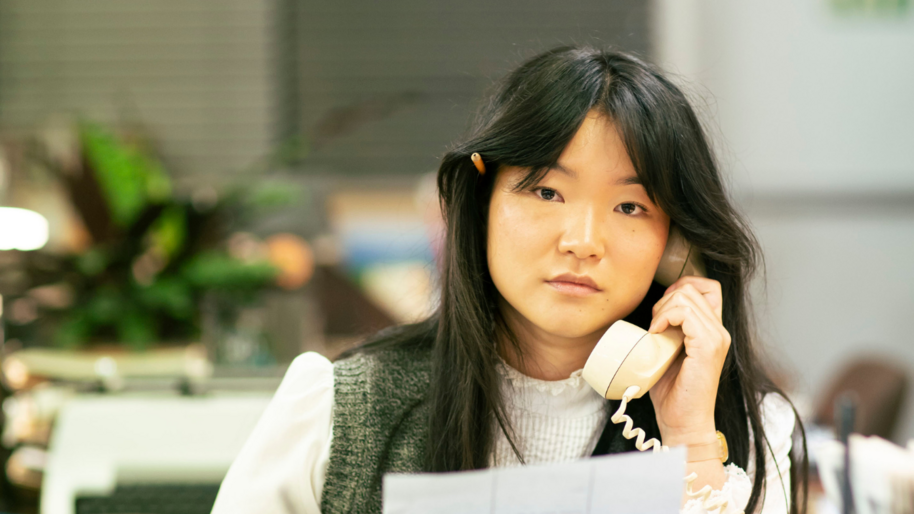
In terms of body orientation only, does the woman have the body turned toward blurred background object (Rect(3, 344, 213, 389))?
no

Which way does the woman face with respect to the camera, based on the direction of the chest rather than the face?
toward the camera

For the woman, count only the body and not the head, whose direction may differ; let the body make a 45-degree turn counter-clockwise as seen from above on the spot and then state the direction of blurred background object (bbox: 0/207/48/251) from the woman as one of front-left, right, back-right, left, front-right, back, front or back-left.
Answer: back

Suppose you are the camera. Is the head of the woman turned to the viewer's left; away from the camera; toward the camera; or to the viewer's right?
toward the camera

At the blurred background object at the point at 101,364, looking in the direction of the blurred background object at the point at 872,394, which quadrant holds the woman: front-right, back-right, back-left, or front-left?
front-right
